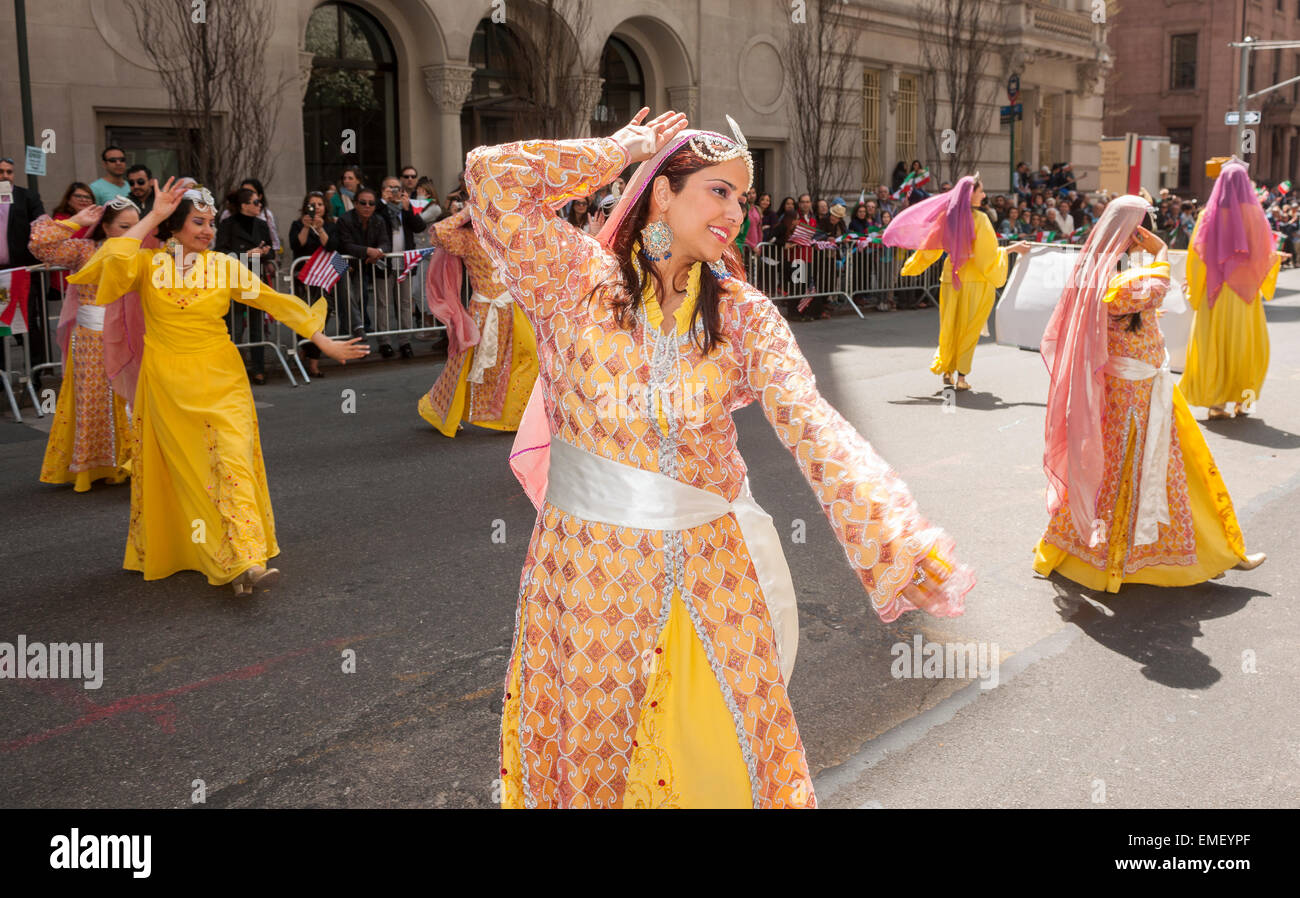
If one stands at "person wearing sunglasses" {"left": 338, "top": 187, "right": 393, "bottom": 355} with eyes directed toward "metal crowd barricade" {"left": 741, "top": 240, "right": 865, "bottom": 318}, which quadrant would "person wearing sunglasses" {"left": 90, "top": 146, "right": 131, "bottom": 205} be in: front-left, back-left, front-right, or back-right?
back-left

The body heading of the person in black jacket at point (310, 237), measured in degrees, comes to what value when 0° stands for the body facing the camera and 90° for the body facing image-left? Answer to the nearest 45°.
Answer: approximately 0°

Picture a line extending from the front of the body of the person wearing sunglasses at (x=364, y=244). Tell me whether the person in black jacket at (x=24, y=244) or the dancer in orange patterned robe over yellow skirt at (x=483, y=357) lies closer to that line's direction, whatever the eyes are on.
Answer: the dancer in orange patterned robe over yellow skirt

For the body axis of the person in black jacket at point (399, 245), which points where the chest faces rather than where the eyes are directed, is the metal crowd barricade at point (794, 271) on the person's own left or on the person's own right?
on the person's own left

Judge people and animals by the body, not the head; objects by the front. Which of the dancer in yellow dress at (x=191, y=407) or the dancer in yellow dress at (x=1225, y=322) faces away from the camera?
the dancer in yellow dress at (x=1225, y=322)

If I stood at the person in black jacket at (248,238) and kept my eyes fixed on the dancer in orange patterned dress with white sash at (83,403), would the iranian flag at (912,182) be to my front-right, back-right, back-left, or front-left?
back-left

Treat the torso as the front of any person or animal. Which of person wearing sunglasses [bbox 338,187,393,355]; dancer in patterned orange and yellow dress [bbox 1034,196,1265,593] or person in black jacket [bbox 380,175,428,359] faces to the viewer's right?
the dancer in patterned orange and yellow dress

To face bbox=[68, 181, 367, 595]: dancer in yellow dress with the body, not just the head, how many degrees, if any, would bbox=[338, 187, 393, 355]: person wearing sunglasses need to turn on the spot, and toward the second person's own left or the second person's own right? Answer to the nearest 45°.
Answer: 0° — they already face them
